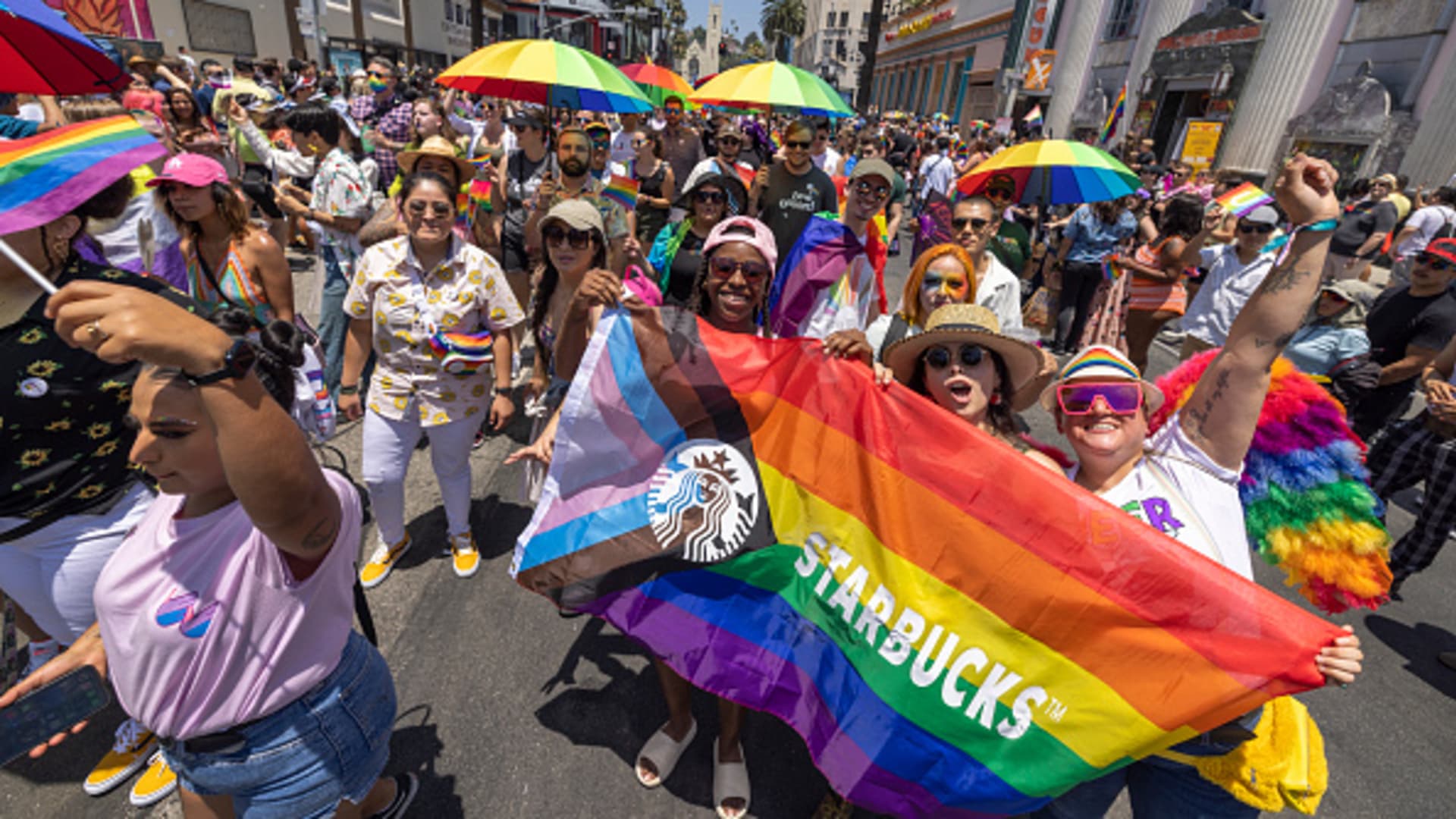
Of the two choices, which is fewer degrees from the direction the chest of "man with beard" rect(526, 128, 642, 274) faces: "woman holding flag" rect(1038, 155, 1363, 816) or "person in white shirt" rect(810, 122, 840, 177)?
the woman holding flag

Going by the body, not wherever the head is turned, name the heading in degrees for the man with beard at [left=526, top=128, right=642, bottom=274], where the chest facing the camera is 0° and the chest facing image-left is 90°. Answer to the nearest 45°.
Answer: approximately 0°

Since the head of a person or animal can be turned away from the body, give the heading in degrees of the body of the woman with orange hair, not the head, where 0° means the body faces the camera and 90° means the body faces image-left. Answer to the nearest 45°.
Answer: approximately 0°

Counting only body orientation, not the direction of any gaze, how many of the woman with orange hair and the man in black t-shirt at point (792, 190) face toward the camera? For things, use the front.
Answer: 2

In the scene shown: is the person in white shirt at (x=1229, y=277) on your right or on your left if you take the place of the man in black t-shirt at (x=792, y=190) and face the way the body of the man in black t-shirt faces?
on your left
